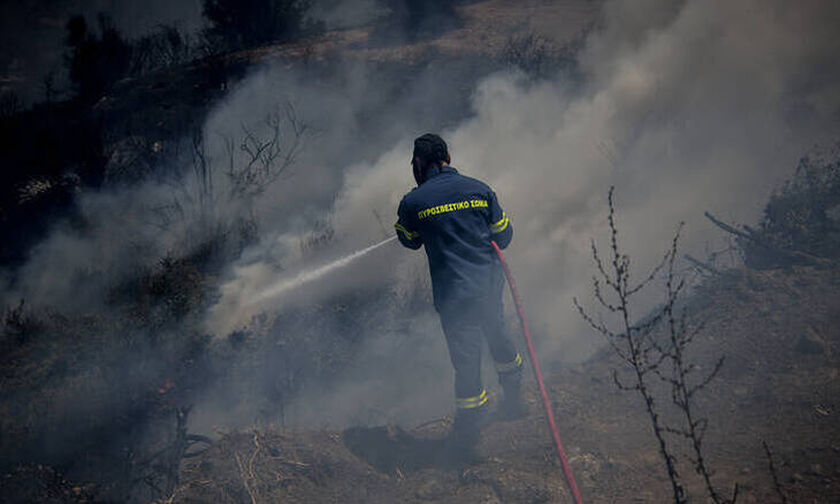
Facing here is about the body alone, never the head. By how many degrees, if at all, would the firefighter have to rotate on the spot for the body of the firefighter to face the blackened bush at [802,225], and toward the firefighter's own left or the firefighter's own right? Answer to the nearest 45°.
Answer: approximately 45° to the firefighter's own right

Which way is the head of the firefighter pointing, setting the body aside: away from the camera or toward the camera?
away from the camera

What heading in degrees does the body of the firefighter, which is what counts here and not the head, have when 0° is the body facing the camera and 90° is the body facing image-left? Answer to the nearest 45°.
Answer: approximately 180°
